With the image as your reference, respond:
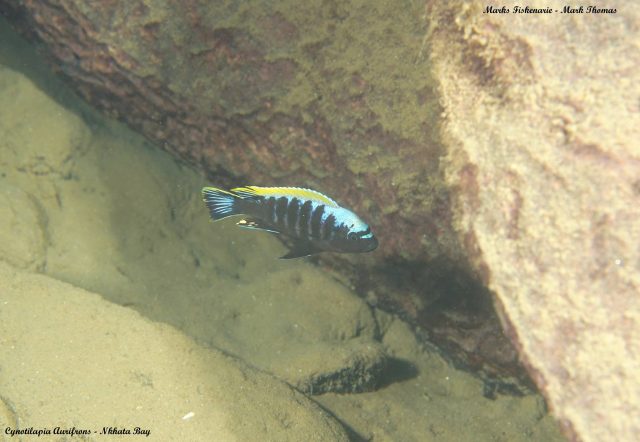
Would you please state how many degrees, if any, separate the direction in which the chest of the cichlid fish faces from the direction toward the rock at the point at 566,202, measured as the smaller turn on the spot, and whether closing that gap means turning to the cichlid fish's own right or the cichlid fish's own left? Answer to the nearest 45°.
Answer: approximately 45° to the cichlid fish's own right

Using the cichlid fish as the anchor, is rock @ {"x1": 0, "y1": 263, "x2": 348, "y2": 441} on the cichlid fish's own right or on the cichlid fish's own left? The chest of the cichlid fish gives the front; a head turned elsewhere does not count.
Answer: on the cichlid fish's own right

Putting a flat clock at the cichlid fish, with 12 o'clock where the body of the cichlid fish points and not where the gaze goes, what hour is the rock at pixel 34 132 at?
The rock is roughly at 7 o'clock from the cichlid fish.

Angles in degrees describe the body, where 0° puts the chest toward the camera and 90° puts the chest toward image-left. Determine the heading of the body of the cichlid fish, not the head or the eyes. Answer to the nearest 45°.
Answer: approximately 270°
